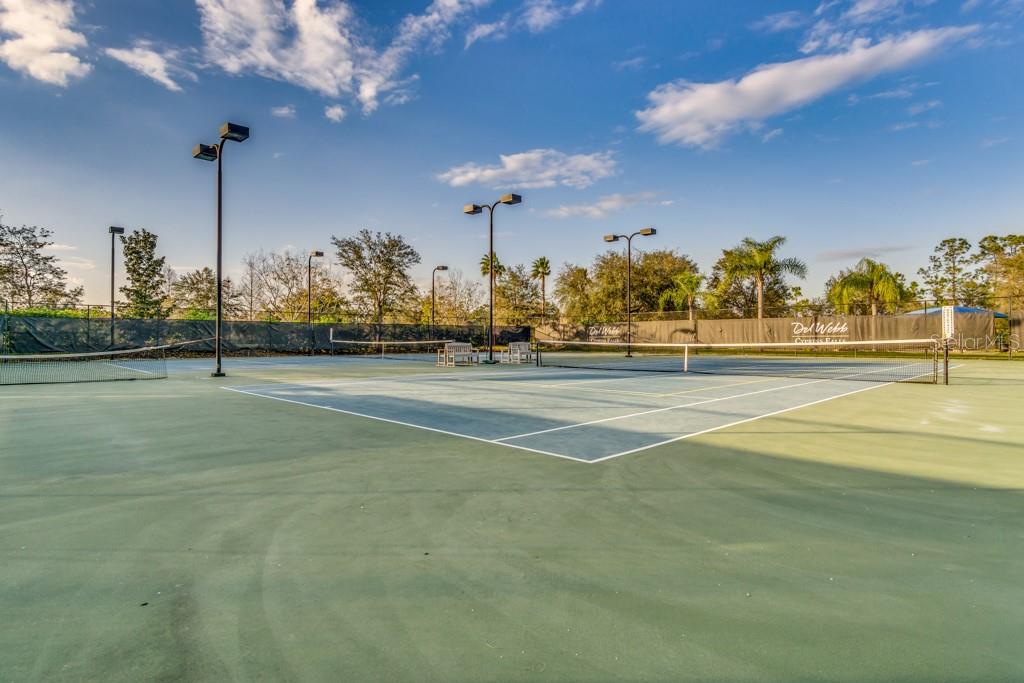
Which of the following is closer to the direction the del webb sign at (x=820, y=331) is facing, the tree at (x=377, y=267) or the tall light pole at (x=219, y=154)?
the tall light pole

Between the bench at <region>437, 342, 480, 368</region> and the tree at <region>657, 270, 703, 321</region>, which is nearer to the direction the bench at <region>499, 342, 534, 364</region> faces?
the bench

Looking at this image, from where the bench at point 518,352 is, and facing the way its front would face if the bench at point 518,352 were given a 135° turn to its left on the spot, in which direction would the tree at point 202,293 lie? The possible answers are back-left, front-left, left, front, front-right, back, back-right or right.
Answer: left

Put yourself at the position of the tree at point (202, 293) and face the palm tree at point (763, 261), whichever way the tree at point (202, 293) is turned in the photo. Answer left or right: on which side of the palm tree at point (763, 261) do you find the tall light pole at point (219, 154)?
right

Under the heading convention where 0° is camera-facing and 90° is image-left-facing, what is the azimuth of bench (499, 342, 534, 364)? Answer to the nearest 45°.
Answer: approximately 0°

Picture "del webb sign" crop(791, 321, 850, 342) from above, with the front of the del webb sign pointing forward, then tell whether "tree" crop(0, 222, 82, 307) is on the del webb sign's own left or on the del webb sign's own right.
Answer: on the del webb sign's own right

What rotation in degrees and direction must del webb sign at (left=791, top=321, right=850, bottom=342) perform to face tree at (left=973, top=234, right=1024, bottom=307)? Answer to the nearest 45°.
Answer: approximately 135° to its left

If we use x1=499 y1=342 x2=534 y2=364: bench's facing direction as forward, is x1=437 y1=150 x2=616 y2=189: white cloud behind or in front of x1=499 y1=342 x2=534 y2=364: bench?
behind

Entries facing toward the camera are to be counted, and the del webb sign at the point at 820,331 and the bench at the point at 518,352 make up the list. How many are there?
2

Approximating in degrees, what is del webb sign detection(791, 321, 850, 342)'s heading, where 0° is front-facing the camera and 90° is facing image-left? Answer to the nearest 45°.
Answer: approximately 0°

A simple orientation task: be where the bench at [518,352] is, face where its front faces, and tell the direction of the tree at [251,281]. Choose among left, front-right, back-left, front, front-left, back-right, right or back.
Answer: back-right
